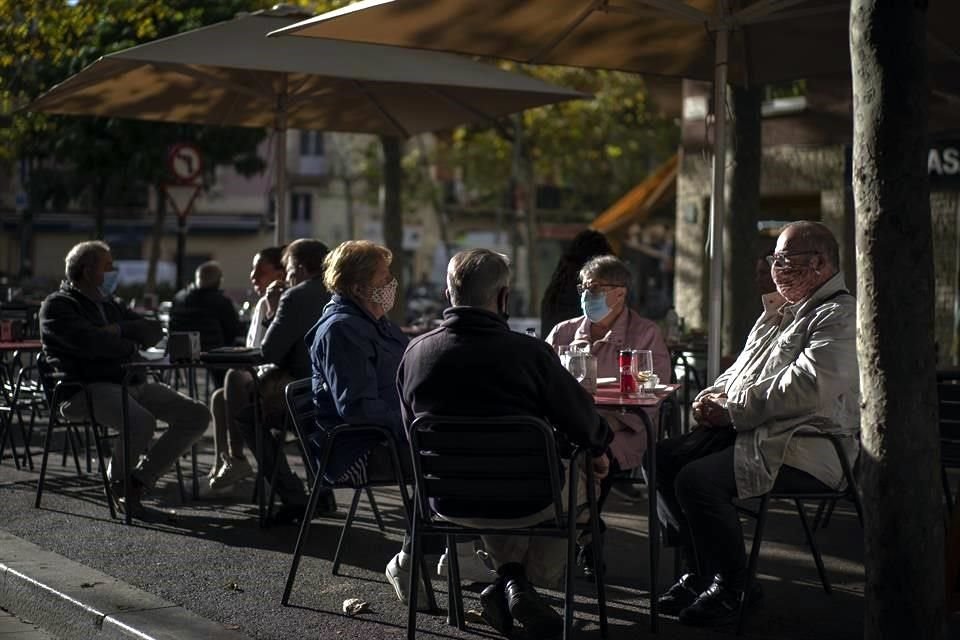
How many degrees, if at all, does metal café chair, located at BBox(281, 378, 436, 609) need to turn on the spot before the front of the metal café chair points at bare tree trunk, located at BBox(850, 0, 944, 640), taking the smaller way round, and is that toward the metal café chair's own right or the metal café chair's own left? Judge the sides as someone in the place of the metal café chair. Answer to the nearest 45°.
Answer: approximately 45° to the metal café chair's own right

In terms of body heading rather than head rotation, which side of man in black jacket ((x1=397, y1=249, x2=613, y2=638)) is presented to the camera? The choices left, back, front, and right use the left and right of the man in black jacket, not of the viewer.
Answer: back

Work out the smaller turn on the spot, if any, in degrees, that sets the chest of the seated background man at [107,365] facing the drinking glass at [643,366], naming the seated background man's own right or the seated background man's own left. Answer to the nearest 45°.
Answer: approximately 45° to the seated background man's own right

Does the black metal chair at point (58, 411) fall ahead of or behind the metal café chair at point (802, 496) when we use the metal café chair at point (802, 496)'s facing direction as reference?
ahead

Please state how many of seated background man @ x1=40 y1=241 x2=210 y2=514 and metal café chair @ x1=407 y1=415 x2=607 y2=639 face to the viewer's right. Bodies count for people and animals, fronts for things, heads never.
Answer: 1

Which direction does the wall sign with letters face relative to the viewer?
toward the camera

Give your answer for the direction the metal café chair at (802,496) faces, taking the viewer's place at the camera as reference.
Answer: facing to the left of the viewer

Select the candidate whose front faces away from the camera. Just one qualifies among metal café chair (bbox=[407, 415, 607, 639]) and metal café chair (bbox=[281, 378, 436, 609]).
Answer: metal café chair (bbox=[407, 415, 607, 639])

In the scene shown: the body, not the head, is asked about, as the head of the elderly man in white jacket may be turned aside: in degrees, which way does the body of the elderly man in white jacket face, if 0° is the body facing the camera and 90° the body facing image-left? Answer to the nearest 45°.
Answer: approximately 90°

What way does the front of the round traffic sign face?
toward the camera

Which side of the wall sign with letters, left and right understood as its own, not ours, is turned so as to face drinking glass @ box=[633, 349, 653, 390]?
front

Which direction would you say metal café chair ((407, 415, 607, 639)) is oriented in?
away from the camera

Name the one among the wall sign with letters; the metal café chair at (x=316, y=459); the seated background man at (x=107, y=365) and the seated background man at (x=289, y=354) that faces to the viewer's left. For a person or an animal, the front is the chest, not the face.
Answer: the seated background man at (x=289, y=354)

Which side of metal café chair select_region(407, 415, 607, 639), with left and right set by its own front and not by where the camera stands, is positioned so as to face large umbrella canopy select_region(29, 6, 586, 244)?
front

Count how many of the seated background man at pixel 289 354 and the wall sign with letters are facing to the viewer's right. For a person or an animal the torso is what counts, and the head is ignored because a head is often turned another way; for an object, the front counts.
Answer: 0

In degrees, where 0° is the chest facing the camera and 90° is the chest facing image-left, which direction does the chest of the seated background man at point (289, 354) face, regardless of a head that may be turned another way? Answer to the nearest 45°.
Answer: approximately 90°

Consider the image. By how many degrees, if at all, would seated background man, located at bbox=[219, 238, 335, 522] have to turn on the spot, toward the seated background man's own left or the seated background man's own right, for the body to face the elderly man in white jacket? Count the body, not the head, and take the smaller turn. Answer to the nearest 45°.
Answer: approximately 135° to the seated background man's own left

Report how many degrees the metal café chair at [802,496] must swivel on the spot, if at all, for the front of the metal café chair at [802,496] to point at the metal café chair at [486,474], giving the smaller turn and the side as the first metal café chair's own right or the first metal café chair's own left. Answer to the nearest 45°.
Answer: approximately 45° to the first metal café chair's own left

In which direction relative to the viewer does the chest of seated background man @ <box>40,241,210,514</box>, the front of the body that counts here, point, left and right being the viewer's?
facing to the right of the viewer
